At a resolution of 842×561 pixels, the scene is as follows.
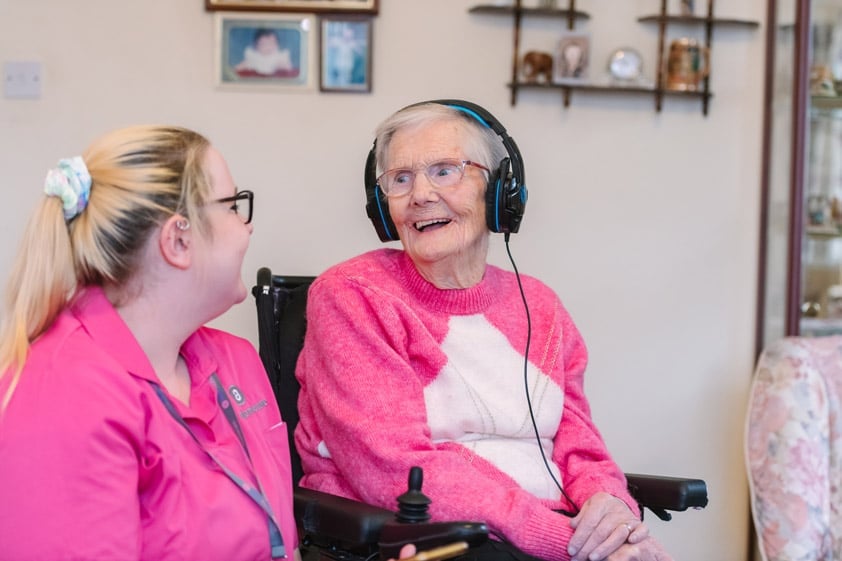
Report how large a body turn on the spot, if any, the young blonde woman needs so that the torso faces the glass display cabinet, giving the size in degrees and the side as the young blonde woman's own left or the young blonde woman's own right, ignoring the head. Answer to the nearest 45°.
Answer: approximately 90° to the young blonde woman's own left

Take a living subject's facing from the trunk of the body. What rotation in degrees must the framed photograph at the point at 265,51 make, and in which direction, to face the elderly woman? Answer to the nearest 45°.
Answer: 0° — it already faces them

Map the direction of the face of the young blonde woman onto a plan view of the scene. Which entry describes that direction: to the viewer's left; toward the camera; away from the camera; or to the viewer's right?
to the viewer's right

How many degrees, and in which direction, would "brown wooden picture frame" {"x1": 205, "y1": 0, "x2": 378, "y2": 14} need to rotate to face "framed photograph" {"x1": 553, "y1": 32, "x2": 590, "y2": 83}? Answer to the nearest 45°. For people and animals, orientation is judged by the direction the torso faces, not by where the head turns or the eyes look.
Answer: approximately 90° to its left
